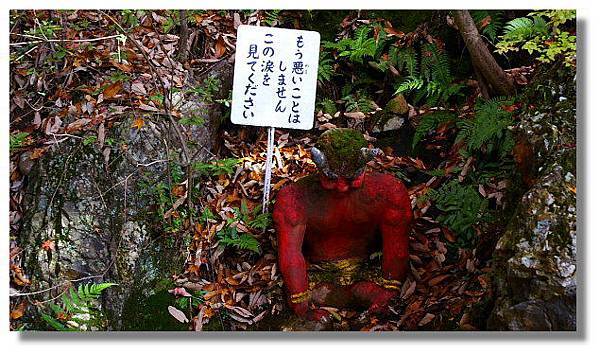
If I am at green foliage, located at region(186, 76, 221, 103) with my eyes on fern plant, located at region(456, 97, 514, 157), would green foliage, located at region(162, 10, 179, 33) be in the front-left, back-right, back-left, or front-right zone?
back-left

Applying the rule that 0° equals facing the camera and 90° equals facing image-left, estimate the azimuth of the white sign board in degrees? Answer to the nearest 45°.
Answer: approximately 0°

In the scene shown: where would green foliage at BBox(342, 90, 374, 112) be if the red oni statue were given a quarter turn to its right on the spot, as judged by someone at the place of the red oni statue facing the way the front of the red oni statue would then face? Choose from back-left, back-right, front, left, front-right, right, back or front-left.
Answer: right

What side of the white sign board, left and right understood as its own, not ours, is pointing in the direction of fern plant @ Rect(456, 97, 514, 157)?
left

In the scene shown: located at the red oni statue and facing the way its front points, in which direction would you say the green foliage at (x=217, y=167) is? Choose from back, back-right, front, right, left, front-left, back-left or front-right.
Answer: back-right

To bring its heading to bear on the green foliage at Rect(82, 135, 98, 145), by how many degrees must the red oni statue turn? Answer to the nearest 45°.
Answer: approximately 90° to its right

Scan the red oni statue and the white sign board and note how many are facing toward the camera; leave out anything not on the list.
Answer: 2

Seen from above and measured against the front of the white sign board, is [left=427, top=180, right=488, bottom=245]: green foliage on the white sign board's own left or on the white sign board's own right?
on the white sign board's own left

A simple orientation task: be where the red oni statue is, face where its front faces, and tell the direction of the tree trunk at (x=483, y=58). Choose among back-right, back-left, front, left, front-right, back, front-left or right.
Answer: back-left

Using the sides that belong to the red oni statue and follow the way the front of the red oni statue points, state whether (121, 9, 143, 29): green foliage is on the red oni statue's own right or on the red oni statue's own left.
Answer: on the red oni statue's own right
